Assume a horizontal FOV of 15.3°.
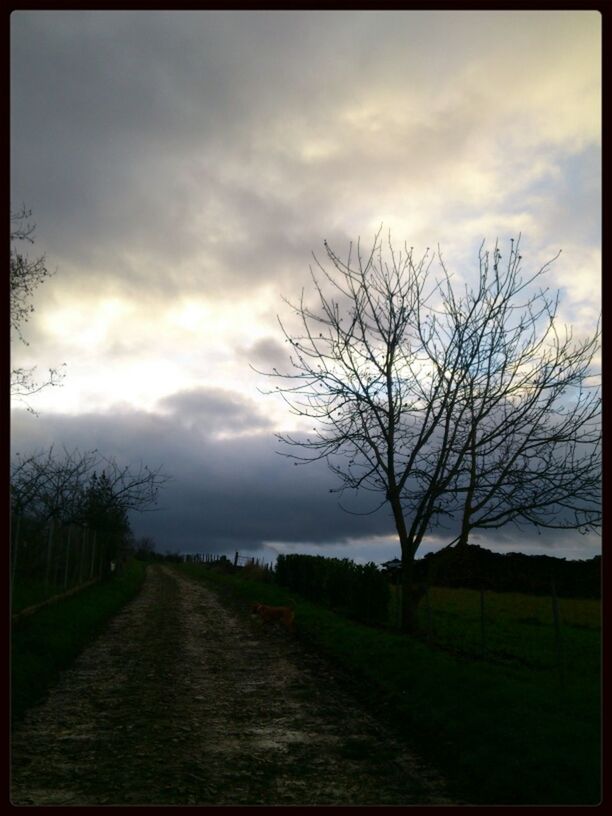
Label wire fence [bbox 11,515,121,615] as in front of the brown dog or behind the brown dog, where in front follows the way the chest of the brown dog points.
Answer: in front

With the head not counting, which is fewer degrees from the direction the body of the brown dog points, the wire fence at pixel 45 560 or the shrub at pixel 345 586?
the wire fence

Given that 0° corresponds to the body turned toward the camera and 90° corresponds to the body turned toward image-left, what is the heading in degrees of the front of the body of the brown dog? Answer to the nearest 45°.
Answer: approximately 90°

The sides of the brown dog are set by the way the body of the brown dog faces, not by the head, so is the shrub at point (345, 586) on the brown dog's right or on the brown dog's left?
on the brown dog's right
